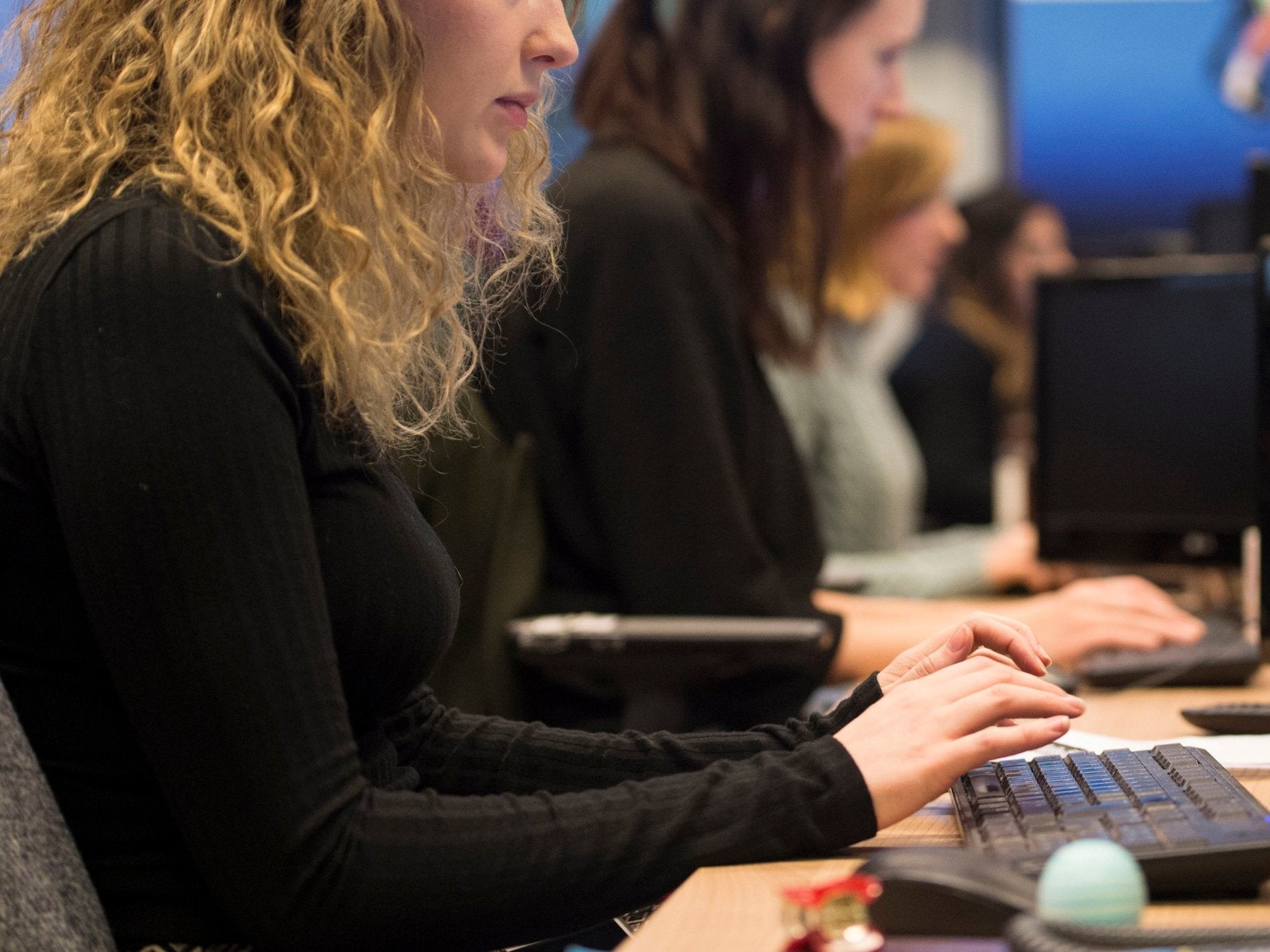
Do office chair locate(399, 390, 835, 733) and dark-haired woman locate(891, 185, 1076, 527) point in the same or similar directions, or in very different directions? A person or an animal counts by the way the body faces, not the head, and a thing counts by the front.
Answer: same or similar directions

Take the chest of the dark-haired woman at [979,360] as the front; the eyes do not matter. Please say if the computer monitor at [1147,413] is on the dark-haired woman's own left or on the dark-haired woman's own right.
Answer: on the dark-haired woman's own right

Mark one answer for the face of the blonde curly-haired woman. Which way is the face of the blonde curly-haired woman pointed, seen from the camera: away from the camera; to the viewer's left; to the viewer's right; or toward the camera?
to the viewer's right

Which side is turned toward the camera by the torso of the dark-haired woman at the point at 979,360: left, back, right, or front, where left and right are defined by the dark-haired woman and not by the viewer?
right

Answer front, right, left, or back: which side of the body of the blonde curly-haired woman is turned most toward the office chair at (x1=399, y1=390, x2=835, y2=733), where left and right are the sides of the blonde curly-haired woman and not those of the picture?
left

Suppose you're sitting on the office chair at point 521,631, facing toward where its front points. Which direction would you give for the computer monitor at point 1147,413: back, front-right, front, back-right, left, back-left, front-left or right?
front-left

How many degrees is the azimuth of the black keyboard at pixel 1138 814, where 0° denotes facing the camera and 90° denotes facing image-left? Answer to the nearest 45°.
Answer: approximately 90°

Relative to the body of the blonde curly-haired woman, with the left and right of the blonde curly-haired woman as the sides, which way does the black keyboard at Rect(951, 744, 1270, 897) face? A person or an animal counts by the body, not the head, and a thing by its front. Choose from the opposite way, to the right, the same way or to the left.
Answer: the opposite way

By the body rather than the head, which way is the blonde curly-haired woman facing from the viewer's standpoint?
to the viewer's right
